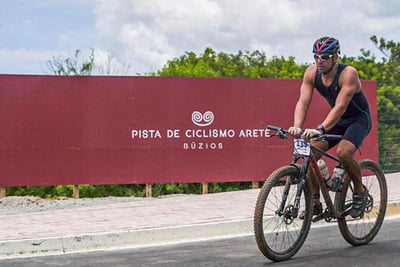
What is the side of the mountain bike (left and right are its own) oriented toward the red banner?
right

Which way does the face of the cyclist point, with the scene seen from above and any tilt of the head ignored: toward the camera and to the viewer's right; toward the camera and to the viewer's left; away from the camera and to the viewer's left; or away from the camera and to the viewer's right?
toward the camera and to the viewer's left

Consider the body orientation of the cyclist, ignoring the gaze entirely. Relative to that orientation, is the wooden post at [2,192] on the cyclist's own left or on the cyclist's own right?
on the cyclist's own right

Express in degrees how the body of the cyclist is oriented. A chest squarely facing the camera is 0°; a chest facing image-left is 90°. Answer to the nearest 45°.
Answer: approximately 45°

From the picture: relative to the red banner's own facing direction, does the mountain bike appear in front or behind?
in front

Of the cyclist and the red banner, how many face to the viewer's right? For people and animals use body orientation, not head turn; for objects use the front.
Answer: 0

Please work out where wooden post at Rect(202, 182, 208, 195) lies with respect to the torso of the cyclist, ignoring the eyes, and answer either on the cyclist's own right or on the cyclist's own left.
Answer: on the cyclist's own right
